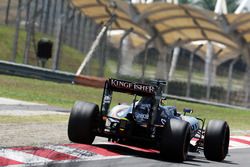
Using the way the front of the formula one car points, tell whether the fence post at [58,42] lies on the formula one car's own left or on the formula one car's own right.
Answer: on the formula one car's own left
